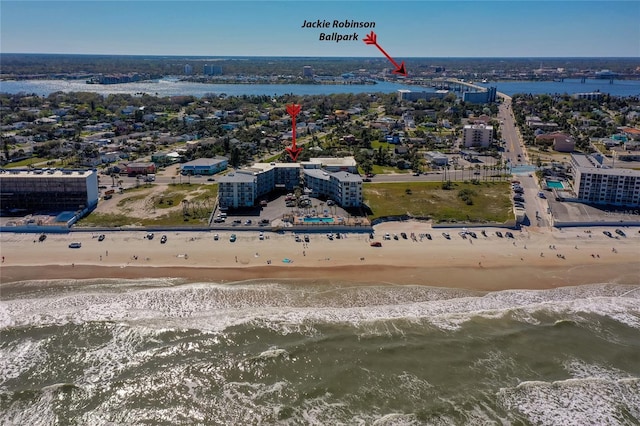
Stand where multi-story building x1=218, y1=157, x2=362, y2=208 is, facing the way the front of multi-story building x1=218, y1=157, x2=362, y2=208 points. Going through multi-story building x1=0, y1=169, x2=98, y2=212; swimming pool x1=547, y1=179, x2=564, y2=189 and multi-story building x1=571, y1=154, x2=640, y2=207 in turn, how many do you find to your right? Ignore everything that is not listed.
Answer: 1

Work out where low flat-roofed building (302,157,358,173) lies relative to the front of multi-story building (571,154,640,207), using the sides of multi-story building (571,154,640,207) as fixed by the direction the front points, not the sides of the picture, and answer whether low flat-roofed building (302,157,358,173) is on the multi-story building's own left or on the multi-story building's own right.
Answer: on the multi-story building's own right

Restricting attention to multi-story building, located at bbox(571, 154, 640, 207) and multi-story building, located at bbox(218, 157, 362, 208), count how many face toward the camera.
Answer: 2

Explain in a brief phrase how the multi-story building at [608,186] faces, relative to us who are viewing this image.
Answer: facing the viewer

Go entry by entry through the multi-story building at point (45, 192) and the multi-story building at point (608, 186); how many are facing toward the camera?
2

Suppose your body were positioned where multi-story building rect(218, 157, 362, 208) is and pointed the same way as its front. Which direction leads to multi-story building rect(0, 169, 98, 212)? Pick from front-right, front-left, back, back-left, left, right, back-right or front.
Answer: right

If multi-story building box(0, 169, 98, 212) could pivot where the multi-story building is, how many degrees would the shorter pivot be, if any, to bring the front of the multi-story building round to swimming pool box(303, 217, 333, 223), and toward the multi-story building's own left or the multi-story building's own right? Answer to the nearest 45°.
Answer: approximately 45° to the multi-story building's own left

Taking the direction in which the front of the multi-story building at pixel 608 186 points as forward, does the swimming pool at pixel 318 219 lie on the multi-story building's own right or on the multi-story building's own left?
on the multi-story building's own right

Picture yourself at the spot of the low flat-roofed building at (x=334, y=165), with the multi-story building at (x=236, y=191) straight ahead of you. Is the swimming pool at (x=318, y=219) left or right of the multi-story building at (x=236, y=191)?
left

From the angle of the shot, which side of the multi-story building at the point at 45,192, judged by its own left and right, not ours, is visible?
front

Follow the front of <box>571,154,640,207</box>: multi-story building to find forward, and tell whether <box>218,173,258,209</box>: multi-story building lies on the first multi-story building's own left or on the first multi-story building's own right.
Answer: on the first multi-story building's own right

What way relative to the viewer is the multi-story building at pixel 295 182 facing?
toward the camera

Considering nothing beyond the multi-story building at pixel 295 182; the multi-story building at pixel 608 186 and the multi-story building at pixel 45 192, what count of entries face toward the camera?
3

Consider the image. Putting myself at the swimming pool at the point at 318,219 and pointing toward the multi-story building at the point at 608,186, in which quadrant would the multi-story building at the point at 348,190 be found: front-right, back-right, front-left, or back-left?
front-left

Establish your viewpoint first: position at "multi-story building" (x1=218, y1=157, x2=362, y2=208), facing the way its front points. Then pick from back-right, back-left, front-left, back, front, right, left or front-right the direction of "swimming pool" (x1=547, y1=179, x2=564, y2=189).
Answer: left
